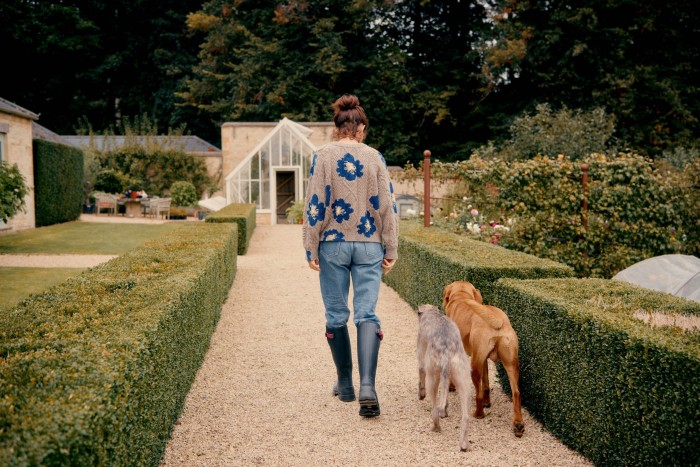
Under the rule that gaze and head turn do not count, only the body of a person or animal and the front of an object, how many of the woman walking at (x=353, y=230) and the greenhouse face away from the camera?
1

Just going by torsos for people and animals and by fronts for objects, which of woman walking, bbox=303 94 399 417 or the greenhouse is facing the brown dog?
the greenhouse

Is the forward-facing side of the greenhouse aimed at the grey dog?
yes

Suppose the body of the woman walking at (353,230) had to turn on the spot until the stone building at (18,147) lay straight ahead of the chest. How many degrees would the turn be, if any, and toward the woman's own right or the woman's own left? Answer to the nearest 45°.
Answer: approximately 45° to the woman's own left

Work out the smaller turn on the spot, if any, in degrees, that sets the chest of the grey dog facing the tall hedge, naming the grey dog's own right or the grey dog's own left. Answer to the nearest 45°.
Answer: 0° — it already faces it

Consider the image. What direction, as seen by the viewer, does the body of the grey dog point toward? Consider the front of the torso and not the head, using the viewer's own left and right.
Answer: facing away from the viewer and to the left of the viewer

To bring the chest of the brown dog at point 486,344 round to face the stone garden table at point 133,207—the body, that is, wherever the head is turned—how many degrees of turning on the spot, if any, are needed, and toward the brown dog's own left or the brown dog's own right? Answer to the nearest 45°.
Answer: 0° — it already faces it

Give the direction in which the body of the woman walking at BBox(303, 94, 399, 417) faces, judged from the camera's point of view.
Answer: away from the camera

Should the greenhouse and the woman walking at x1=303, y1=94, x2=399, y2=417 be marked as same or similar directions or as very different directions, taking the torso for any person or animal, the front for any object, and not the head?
very different directions

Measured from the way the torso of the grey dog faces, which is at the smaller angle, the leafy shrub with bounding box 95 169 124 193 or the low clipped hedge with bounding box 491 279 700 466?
the leafy shrub
